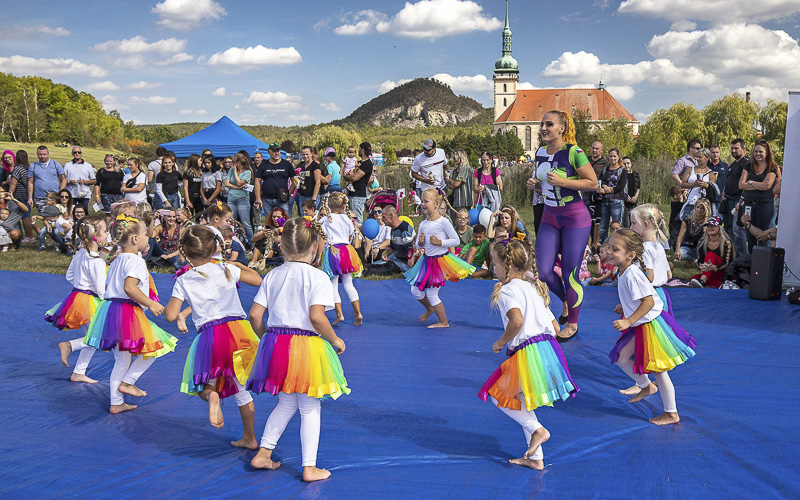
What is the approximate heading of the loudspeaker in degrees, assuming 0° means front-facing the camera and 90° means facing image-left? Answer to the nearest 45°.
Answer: approximately 45°

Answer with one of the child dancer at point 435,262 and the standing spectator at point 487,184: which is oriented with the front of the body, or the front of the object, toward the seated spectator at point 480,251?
the standing spectator

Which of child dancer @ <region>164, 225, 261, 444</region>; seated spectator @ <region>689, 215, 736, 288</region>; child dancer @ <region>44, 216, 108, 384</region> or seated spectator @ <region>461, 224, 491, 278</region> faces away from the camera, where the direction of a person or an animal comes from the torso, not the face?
child dancer @ <region>164, 225, 261, 444</region>

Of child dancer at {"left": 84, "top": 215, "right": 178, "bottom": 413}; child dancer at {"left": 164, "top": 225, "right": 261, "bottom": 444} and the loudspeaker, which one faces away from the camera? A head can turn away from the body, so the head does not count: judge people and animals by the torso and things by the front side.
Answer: child dancer at {"left": 164, "top": 225, "right": 261, "bottom": 444}

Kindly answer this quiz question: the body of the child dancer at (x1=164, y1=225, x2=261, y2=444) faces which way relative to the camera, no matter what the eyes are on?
away from the camera

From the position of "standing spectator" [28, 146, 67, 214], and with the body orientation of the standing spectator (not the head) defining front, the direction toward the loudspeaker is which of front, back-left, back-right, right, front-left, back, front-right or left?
front-left

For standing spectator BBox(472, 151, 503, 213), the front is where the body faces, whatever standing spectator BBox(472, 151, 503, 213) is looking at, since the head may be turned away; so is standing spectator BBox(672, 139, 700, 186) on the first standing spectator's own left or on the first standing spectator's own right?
on the first standing spectator's own left

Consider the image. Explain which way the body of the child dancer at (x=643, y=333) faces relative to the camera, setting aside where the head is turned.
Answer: to the viewer's left

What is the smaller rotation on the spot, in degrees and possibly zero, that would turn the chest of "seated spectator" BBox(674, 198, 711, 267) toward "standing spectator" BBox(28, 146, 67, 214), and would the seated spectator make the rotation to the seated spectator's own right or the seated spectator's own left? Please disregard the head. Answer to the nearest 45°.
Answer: approximately 45° to the seated spectator's own right

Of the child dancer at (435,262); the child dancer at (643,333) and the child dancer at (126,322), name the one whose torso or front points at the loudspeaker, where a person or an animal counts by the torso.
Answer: the child dancer at (126,322)
